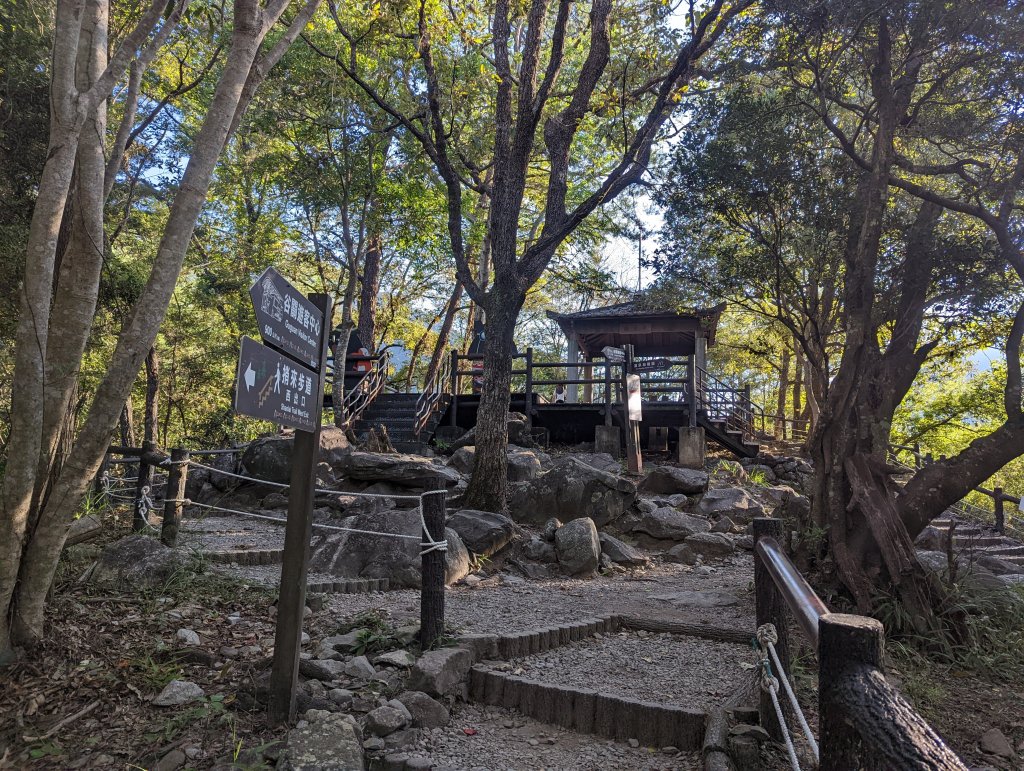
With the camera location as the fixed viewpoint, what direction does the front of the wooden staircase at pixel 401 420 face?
facing the viewer

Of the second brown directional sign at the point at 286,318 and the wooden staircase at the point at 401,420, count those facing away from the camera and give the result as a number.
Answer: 0

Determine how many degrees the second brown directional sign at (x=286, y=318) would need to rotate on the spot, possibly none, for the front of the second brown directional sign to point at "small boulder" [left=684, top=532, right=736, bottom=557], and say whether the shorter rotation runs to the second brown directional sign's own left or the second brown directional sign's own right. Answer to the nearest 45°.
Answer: approximately 90° to the second brown directional sign's own left

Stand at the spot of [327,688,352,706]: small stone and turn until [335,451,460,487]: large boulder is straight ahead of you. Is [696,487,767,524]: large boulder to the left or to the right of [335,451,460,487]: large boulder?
right

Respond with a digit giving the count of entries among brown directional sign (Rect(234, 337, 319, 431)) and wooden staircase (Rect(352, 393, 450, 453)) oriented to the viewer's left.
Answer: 0

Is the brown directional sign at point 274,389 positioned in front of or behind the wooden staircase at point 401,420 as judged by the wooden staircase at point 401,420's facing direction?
in front

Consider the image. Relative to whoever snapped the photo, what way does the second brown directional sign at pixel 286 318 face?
facing the viewer and to the right of the viewer

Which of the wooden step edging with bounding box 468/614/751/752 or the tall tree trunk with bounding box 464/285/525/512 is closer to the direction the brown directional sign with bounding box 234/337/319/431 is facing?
the wooden step edging

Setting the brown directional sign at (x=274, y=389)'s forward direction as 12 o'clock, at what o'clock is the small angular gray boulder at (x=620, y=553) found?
The small angular gray boulder is roughly at 9 o'clock from the brown directional sign.

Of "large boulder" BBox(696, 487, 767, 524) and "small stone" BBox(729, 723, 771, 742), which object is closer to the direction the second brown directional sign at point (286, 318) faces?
the small stone

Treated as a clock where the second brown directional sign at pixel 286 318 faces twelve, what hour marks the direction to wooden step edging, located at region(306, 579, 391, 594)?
The wooden step edging is roughly at 8 o'clock from the second brown directional sign.

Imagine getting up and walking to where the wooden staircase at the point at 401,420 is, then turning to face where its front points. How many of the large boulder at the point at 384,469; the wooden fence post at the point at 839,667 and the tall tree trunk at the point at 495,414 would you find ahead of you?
3

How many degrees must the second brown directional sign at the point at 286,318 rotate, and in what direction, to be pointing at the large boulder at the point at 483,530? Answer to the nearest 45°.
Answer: approximately 90° to its left

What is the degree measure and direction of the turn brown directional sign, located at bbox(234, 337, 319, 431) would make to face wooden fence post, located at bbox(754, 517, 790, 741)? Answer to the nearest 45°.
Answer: approximately 45° to its left

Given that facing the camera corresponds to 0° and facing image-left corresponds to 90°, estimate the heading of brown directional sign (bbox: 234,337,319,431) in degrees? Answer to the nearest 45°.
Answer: approximately 315°

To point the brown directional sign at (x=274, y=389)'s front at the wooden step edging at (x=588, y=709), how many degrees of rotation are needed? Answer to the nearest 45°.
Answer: approximately 45° to its left

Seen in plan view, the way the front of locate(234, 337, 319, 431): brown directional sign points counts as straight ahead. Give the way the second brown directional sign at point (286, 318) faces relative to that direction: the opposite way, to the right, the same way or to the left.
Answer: the same way

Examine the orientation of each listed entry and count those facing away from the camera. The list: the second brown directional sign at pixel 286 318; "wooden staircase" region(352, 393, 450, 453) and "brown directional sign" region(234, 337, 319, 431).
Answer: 0
